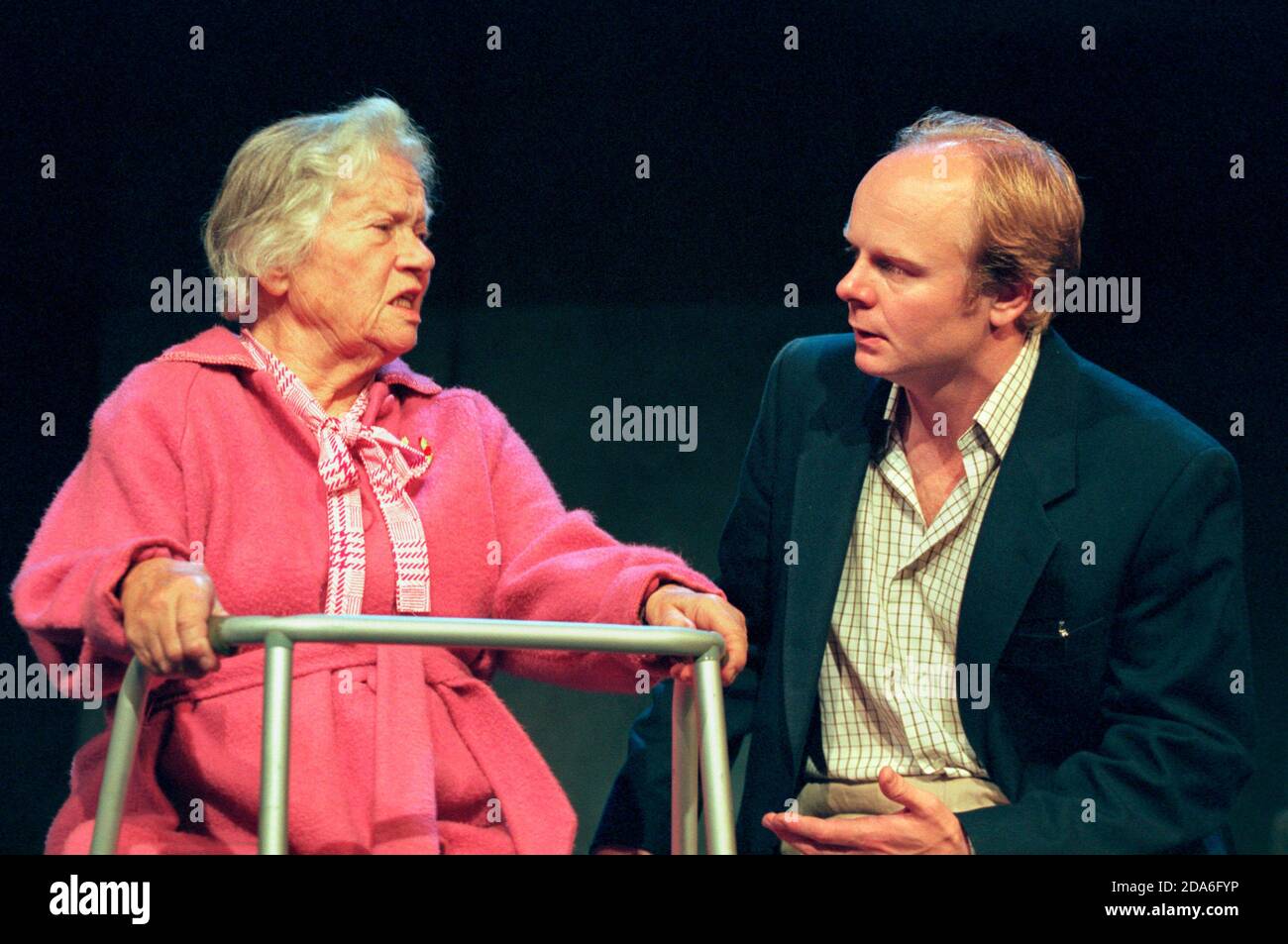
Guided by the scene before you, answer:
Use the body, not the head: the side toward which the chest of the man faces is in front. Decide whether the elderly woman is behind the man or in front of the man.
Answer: in front

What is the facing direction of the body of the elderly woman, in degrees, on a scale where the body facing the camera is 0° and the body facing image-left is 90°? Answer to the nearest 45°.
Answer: approximately 315°

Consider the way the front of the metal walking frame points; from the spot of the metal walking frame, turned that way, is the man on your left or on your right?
on your left

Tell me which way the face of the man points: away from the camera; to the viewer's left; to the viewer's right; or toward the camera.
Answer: to the viewer's left

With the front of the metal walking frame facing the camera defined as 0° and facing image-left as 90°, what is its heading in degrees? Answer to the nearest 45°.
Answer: approximately 0°

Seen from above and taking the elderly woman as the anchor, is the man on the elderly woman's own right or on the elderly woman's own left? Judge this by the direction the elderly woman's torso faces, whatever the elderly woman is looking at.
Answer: on the elderly woman's own left
